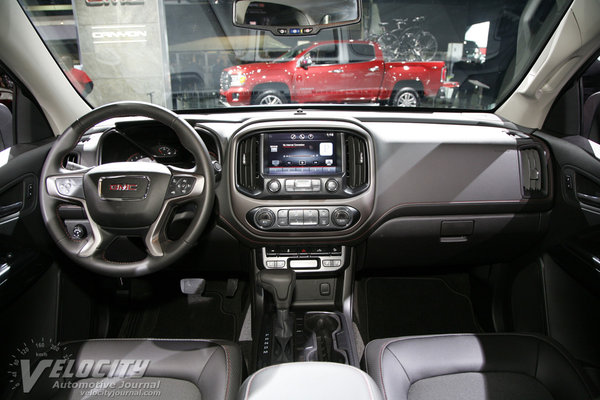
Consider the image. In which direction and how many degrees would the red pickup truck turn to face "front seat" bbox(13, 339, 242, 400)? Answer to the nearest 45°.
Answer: approximately 90° to its left

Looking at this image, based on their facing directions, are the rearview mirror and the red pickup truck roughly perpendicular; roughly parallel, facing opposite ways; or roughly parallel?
roughly perpendicular

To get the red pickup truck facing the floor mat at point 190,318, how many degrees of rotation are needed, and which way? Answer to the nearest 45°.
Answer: approximately 45° to its left

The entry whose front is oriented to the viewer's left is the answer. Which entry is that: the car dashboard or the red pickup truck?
the red pickup truck

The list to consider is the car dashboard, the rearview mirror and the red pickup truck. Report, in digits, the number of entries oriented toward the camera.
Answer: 2

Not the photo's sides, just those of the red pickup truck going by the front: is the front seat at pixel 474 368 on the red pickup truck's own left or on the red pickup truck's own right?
on the red pickup truck's own left

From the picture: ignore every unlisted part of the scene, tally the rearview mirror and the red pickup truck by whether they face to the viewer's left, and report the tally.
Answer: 1

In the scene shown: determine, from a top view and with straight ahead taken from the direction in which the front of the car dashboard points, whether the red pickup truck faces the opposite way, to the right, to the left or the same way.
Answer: to the right

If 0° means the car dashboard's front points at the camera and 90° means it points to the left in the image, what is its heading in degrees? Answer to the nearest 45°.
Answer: approximately 0°

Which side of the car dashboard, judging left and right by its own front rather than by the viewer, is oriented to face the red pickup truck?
back

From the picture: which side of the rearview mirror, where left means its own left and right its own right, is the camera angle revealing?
front

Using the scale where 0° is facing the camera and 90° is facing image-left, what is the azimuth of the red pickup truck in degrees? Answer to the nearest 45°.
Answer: approximately 90°
